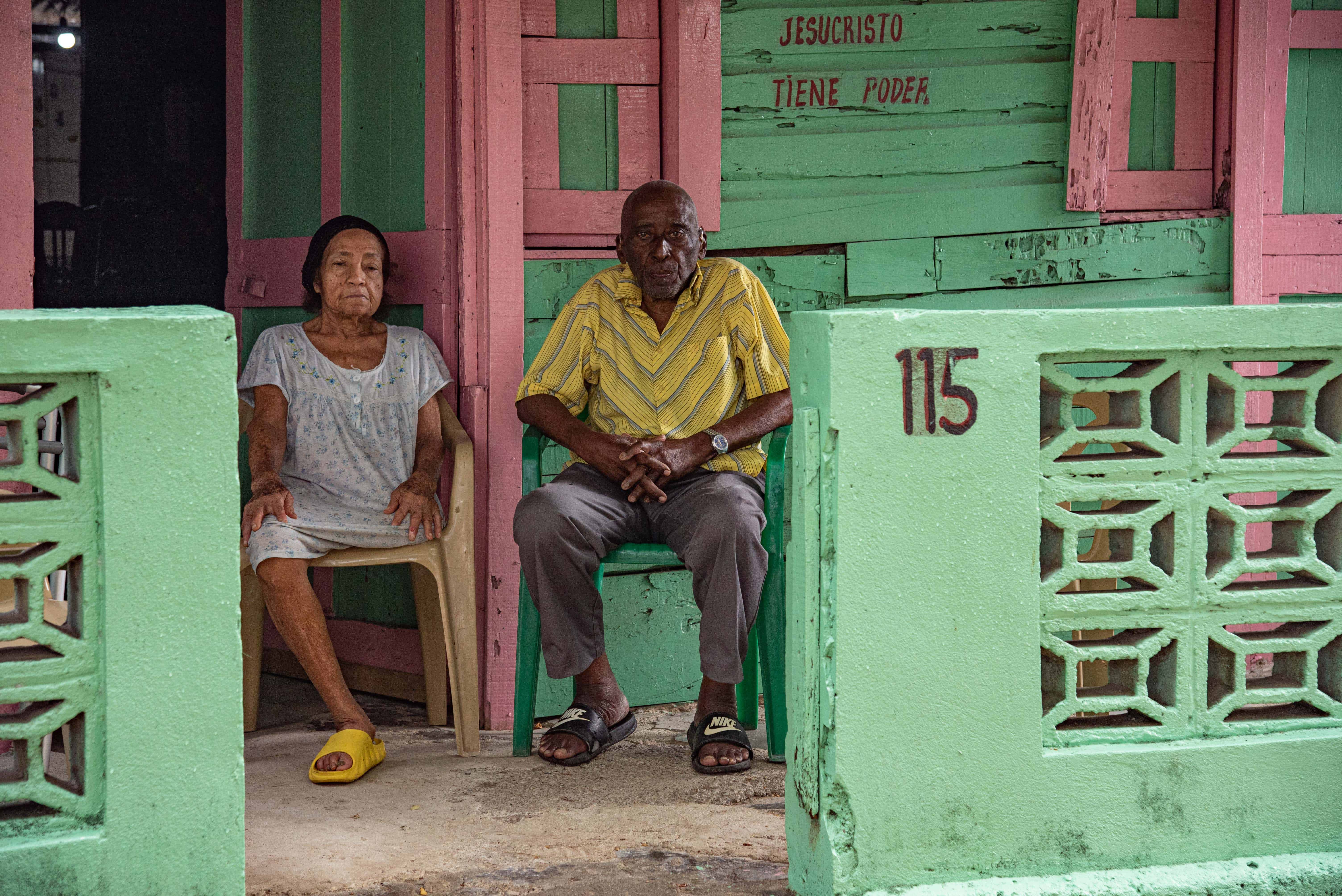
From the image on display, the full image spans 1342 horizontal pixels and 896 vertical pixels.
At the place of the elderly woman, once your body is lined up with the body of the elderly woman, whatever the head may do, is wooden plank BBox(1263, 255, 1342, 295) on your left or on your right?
on your left

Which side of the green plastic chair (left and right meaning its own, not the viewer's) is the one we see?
front

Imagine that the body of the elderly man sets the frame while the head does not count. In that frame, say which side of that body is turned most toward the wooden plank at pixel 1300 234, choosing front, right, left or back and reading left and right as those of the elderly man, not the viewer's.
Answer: left

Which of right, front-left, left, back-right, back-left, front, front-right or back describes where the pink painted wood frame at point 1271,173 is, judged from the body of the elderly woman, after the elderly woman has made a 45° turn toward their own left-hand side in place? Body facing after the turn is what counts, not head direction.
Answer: front-left

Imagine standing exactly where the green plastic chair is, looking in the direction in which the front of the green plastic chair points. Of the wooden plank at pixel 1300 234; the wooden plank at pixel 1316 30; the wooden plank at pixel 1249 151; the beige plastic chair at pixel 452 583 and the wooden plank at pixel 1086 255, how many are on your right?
1

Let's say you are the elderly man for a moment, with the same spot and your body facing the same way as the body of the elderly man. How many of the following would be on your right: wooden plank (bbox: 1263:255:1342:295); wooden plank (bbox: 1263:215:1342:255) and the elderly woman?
1

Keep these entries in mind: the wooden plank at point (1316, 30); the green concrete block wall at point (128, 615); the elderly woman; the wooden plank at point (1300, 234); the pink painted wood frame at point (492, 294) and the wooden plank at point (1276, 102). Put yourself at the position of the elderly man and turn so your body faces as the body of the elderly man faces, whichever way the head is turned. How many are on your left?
3

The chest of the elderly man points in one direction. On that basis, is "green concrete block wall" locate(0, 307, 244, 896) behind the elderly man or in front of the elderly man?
in front

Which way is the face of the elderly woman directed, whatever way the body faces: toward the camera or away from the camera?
toward the camera

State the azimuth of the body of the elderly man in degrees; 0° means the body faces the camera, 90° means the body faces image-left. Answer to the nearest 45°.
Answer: approximately 0°

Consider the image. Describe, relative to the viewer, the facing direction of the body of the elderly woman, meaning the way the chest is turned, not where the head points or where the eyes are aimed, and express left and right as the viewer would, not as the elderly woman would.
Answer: facing the viewer

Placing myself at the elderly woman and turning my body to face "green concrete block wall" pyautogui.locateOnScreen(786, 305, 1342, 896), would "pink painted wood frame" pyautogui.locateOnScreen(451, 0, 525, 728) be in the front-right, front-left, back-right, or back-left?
front-left

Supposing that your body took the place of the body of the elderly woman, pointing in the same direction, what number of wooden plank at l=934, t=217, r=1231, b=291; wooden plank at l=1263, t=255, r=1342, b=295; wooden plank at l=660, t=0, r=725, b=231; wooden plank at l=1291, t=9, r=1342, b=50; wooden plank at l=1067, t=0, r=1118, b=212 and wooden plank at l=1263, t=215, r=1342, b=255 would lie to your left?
6

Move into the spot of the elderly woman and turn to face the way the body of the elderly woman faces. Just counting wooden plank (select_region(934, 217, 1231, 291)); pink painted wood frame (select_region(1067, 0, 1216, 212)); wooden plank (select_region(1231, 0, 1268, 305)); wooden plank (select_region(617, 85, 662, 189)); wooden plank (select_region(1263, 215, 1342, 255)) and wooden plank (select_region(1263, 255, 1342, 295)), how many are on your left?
6

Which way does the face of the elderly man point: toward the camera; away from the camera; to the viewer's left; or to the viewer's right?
toward the camera
